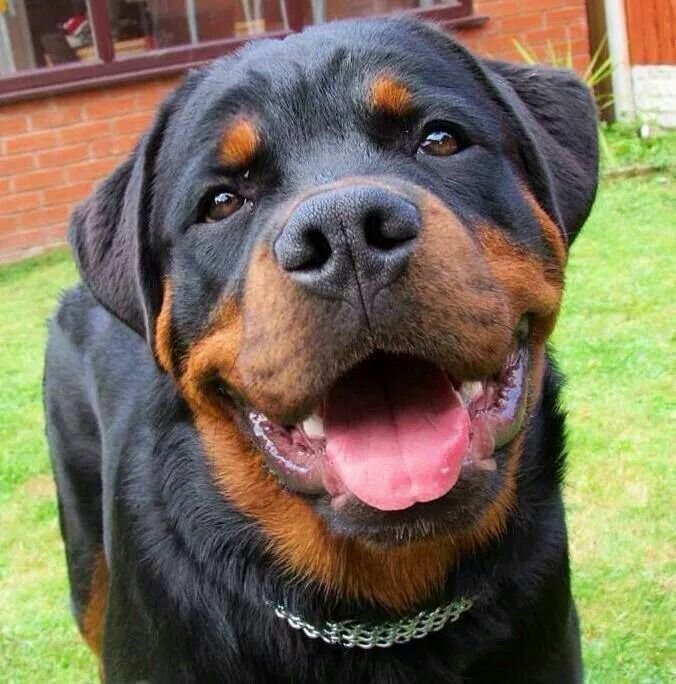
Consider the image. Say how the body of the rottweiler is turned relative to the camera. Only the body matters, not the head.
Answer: toward the camera

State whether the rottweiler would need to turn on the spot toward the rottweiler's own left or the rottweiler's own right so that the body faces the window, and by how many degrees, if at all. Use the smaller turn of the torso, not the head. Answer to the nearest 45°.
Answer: approximately 180°
